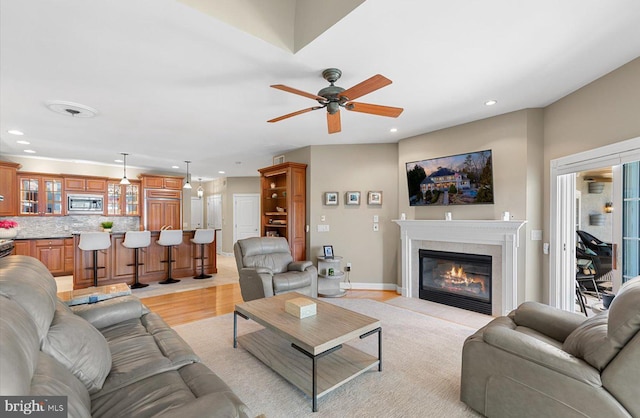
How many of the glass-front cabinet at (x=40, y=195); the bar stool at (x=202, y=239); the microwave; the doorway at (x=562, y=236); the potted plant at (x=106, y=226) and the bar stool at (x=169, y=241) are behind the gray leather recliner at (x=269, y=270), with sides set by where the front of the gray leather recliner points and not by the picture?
5

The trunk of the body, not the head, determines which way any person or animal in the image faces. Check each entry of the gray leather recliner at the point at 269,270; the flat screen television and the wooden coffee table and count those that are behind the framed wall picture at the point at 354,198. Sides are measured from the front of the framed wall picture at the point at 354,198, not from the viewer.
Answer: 0

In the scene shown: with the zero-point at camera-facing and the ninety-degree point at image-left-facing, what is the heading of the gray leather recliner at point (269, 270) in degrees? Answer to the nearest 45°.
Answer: approximately 315°

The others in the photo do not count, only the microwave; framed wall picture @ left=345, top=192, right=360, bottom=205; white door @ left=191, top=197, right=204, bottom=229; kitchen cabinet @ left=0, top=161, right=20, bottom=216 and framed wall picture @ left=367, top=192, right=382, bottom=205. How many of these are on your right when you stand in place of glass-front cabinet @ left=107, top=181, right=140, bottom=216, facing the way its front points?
2

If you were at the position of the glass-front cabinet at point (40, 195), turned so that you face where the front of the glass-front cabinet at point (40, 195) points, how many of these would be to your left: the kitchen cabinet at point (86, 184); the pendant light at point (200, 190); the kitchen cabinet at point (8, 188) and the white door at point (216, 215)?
3

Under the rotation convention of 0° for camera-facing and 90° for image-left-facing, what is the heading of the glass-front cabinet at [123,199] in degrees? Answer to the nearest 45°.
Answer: approximately 0°

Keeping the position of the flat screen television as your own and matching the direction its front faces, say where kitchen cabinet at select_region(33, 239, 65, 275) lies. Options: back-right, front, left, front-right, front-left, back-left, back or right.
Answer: front-right

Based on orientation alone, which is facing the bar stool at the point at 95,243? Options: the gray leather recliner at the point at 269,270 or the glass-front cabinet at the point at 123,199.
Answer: the glass-front cabinet

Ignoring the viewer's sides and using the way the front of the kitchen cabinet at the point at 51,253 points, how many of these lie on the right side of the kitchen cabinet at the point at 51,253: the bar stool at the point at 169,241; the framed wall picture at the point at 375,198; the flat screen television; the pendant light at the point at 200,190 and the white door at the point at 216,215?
0

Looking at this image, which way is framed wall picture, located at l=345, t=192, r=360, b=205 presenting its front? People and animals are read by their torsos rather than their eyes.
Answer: toward the camera

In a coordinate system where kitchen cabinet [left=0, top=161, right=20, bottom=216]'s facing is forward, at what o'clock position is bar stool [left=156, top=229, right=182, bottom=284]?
The bar stool is roughly at 12 o'clock from the kitchen cabinet.

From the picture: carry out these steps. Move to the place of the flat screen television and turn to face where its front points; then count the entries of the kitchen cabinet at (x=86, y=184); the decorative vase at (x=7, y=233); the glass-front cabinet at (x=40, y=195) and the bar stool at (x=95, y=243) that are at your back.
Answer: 0

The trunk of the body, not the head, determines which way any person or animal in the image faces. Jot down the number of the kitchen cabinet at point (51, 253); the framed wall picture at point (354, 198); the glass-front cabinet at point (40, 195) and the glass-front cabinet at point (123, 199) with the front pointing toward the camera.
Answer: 4

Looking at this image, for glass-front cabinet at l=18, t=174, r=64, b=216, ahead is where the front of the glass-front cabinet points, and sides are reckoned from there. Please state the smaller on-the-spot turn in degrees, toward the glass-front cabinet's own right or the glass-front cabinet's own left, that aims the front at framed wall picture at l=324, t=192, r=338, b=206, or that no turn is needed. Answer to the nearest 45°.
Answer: approximately 45° to the glass-front cabinet's own left

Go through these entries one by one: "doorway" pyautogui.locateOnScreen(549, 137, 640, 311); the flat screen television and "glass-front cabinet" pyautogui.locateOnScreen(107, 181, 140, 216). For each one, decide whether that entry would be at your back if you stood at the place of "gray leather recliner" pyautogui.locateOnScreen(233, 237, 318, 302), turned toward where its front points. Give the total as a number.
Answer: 1

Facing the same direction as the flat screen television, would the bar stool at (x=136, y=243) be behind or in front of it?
in front

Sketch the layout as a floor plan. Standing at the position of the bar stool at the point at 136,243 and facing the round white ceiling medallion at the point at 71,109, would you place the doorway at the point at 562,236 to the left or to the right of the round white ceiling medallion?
left

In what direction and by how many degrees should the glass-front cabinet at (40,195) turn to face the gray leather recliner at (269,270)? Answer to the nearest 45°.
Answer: approximately 45° to its left

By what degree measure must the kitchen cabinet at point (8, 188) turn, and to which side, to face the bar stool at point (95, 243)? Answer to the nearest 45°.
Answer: approximately 45° to its right

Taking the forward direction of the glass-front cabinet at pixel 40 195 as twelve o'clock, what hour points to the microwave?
The microwave is roughly at 9 o'clock from the glass-front cabinet.

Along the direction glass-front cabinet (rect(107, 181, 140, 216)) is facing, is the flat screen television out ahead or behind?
ahead

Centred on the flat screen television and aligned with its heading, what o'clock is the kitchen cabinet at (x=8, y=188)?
The kitchen cabinet is roughly at 1 o'clock from the flat screen television.
